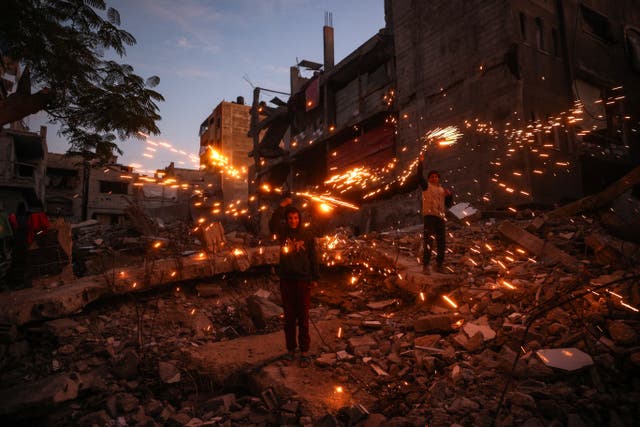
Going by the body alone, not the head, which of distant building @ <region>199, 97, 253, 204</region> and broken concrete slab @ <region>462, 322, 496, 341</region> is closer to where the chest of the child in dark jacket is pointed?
the broken concrete slab

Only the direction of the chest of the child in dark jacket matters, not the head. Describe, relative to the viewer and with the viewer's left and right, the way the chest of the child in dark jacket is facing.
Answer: facing the viewer

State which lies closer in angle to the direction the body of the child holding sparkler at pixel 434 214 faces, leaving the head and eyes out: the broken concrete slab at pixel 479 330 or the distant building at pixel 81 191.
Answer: the broken concrete slab

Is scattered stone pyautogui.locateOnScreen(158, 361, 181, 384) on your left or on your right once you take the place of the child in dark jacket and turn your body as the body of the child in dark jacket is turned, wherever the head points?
on your right

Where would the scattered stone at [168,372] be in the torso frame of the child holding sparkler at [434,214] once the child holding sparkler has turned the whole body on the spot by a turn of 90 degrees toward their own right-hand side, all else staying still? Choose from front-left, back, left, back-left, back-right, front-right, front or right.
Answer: front-left

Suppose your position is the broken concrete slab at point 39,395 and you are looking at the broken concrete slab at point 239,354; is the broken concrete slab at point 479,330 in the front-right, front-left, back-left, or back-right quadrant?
front-right

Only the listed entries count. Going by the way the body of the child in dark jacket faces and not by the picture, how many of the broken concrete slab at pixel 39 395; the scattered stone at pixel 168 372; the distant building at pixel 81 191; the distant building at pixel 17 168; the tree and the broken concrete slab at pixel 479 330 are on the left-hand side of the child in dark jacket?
1

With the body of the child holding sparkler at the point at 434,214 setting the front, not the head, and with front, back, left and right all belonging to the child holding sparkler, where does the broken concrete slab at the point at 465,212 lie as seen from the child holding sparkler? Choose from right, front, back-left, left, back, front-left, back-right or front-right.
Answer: back

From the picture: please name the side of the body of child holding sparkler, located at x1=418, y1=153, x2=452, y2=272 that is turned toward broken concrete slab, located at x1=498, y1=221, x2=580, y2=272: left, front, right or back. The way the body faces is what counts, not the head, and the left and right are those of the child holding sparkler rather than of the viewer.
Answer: left

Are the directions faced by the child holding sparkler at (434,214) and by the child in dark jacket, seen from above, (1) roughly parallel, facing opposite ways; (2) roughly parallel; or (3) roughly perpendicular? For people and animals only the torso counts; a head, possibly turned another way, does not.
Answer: roughly parallel

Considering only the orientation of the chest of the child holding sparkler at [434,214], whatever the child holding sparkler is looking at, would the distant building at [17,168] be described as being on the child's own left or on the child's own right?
on the child's own right

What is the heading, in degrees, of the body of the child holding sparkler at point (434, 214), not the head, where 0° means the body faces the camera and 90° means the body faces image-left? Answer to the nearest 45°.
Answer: approximately 0°

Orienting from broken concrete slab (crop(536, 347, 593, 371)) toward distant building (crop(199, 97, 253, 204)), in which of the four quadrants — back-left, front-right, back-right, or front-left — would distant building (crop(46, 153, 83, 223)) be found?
front-left

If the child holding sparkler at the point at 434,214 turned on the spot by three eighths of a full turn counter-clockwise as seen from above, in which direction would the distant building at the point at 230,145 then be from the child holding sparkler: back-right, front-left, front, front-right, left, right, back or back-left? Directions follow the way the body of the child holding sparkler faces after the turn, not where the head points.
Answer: left

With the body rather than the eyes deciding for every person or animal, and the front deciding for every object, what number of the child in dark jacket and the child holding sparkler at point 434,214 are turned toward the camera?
2

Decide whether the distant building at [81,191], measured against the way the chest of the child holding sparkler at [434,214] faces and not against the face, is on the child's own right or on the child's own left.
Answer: on the child's own right

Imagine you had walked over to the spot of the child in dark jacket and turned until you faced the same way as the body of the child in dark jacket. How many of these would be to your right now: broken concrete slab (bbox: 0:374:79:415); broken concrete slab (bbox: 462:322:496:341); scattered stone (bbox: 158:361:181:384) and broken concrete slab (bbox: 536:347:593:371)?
2

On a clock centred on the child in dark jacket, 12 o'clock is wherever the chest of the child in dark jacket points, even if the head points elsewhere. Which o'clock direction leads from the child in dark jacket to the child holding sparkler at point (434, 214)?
The child holding sparkler is roughly at 8 o'clock from the child in dark jacket.
